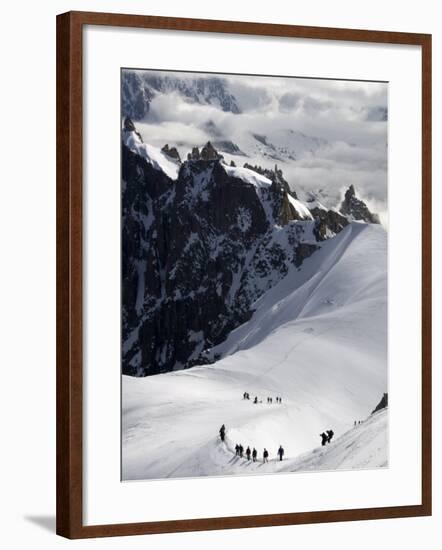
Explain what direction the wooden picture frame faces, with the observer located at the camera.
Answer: facing the viewer and to the right of the viewer
